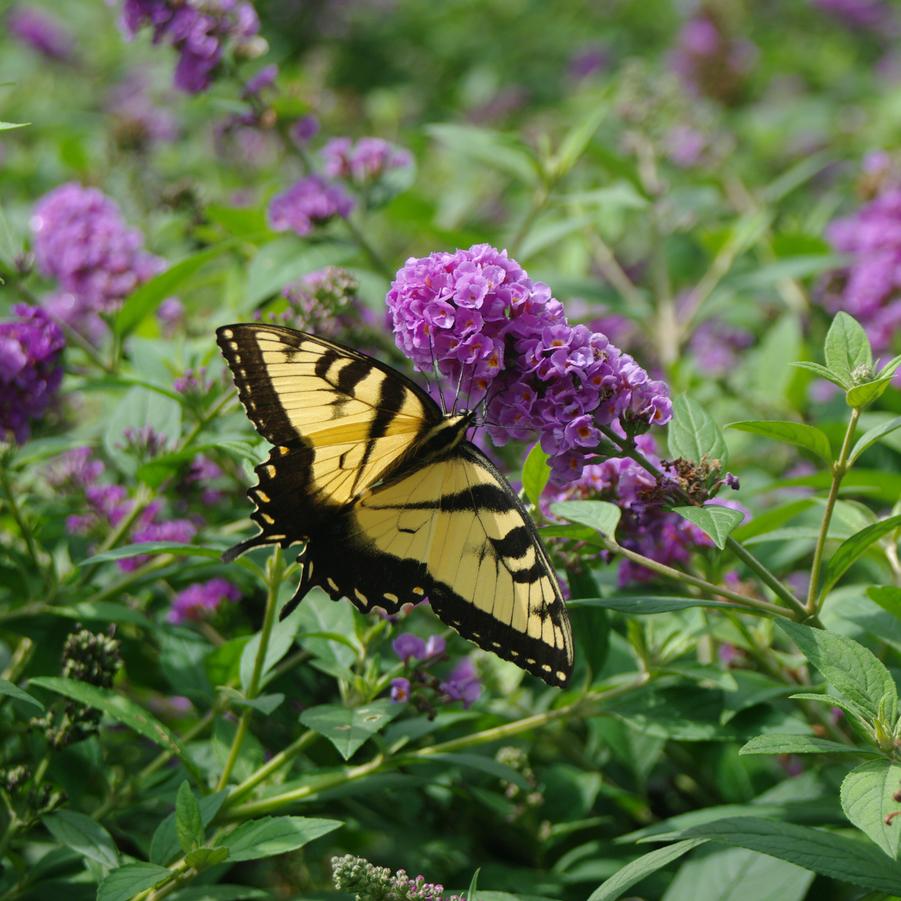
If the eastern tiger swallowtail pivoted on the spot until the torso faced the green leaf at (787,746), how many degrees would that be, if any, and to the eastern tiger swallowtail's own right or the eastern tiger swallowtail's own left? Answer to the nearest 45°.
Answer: approximately 90° to the eastern tiger swallowtail's own right

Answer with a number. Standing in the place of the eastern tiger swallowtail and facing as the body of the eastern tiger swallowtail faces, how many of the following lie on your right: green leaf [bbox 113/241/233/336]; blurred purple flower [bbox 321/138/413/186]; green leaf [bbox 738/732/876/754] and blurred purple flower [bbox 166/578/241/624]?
1

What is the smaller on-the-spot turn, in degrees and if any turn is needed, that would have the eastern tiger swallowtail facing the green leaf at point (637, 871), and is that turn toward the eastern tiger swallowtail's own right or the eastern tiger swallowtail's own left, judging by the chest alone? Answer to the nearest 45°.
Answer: approximately 90° to the eastern tiger swallowtail's own right

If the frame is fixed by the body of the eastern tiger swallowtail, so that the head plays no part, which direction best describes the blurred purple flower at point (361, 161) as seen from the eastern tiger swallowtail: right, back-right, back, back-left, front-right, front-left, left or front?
front-left

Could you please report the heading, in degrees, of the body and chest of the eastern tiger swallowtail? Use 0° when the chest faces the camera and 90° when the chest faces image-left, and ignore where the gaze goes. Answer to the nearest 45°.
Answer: approximately 225°
